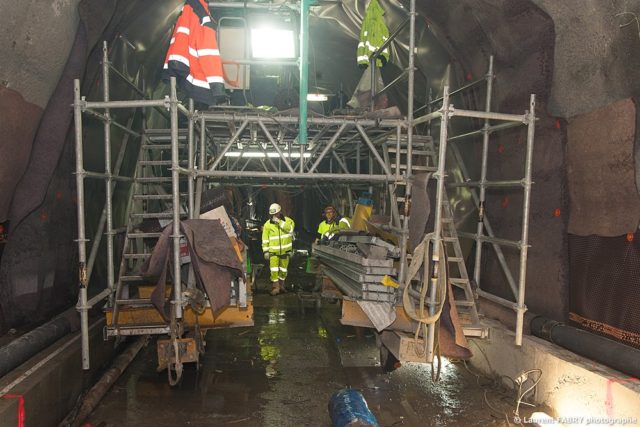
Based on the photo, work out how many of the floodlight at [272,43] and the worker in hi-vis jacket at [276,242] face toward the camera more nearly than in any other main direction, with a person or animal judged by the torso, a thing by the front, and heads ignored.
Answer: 2

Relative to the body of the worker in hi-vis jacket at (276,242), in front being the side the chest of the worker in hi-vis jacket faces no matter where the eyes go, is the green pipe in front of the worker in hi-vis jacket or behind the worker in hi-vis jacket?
in front

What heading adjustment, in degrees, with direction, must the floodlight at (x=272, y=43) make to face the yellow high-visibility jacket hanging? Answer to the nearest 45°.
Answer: approximately 135° to its left

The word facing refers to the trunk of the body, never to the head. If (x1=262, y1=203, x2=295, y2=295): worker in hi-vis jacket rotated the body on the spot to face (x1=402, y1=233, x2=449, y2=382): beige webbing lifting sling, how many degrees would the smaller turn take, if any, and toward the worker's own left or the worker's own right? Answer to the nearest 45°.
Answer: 0° — they already face it

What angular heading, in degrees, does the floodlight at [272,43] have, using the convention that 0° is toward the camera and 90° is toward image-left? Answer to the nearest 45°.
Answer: approximately 0°

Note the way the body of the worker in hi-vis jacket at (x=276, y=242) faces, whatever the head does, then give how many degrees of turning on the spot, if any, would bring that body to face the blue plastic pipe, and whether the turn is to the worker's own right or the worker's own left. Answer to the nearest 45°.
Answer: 0° — they already face it

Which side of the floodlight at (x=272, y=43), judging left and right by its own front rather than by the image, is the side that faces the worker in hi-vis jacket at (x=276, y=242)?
back

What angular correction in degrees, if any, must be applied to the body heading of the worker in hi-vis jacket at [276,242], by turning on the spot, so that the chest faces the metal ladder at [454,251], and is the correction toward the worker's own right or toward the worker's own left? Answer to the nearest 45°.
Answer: approximately 45° to the worker's own left
